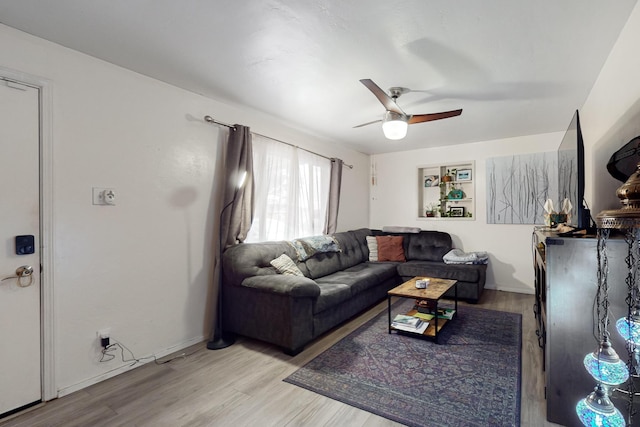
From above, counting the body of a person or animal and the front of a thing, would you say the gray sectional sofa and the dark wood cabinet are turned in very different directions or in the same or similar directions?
very different directions

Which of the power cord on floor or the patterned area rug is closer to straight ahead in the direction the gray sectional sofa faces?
the patterned area rug

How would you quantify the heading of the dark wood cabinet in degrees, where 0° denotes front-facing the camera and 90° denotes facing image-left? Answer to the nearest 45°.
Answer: approximately 90°

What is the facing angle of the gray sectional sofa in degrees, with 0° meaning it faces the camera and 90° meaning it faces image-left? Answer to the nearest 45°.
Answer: approximately 315°

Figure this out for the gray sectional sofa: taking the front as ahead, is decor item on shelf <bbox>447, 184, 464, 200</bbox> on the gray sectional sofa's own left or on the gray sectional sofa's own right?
on the gray sectional sofa's own left

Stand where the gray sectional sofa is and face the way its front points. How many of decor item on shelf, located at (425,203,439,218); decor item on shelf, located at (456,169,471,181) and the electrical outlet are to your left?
2

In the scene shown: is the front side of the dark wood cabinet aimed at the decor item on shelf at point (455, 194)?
no

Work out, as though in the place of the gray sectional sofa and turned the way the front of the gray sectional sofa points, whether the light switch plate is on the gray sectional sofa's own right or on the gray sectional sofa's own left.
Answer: on the gray sectional sofa's own right

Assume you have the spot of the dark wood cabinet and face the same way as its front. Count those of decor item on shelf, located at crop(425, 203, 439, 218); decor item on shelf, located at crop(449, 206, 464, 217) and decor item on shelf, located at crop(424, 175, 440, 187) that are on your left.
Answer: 0

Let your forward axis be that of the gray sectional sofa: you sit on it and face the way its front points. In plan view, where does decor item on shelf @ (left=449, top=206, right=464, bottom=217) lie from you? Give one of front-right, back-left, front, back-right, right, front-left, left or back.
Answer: left

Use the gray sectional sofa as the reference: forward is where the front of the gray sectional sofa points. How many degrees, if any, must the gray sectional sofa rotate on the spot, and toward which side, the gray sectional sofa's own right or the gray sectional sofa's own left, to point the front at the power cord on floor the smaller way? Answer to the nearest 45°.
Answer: approximately 90° to the gray sectional sofa's own right

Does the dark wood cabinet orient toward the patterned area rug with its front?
yes

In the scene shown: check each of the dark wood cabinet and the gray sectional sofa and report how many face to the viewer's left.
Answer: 1

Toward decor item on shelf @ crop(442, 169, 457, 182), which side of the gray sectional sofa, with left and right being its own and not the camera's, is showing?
left

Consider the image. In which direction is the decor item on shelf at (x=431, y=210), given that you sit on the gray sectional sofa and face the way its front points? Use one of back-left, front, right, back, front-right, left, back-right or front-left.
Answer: left

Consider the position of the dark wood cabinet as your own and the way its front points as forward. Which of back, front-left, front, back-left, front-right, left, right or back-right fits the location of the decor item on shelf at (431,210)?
front-right
